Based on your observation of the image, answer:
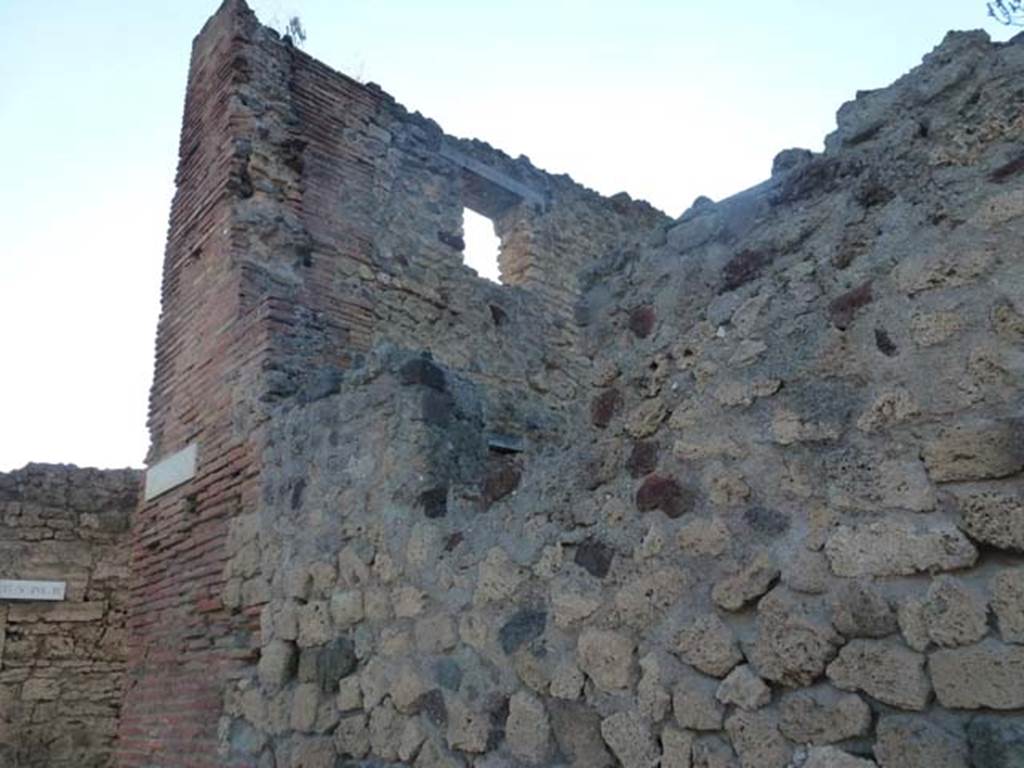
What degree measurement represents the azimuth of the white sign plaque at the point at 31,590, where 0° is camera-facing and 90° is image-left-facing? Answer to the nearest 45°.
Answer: approximately 0°

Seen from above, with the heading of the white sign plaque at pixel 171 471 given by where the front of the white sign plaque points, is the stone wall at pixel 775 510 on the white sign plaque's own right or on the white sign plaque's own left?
on the white sign plaque's own left
